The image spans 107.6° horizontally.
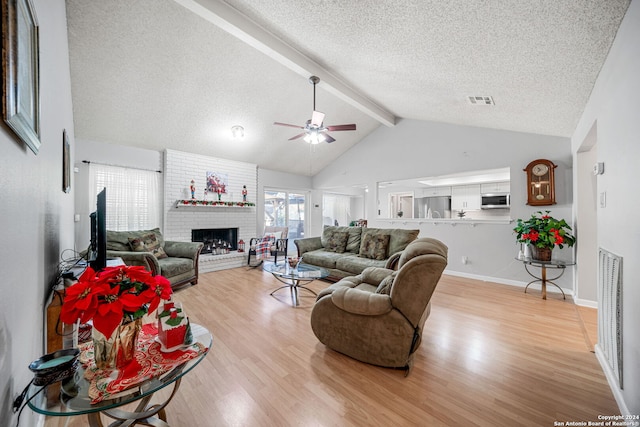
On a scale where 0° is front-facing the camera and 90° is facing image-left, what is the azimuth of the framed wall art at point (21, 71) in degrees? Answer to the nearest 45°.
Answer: approximately 315°

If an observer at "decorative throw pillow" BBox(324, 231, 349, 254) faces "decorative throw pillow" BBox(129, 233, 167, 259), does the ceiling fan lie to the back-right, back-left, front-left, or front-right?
front-left

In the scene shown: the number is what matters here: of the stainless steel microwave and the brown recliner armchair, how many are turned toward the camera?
1

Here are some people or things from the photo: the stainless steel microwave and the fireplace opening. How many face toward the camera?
2

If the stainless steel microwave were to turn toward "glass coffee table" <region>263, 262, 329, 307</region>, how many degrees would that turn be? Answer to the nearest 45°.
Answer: approximately 45° to its right

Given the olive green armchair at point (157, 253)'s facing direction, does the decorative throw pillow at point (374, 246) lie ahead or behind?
ahead

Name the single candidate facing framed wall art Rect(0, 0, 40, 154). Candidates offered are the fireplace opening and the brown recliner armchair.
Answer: the fireplace opening

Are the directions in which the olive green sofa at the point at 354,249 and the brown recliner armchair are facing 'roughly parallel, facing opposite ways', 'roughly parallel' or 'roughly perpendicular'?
roughly perpendicular

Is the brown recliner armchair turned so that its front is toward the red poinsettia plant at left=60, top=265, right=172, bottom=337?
no

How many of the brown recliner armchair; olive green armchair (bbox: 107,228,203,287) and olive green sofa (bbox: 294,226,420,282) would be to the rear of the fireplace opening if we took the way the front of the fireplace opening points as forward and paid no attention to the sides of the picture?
0

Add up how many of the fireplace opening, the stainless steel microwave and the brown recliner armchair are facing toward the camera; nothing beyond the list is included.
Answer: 2

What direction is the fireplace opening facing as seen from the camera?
toward the camera

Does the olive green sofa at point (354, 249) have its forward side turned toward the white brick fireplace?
no

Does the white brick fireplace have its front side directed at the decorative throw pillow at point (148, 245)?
no

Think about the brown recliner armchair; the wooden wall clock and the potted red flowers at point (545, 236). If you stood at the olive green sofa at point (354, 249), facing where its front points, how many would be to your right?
0

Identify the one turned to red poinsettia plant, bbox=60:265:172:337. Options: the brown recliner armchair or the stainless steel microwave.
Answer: the stainless steel microwave

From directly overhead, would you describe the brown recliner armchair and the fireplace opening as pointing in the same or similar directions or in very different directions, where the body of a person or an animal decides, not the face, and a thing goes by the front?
very different directions

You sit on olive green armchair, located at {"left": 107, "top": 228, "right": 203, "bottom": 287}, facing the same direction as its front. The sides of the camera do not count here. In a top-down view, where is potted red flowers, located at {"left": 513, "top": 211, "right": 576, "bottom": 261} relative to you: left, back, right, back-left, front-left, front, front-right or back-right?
front

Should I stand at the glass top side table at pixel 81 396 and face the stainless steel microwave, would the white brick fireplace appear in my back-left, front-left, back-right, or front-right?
front-left

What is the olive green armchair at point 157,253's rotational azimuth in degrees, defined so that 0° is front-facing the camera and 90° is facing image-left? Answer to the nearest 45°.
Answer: approximately 315°

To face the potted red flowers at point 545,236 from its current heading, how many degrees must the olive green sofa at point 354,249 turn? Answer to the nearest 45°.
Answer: approximately 135° to its left

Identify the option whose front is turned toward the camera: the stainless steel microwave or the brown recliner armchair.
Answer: the stainless steel microwave
